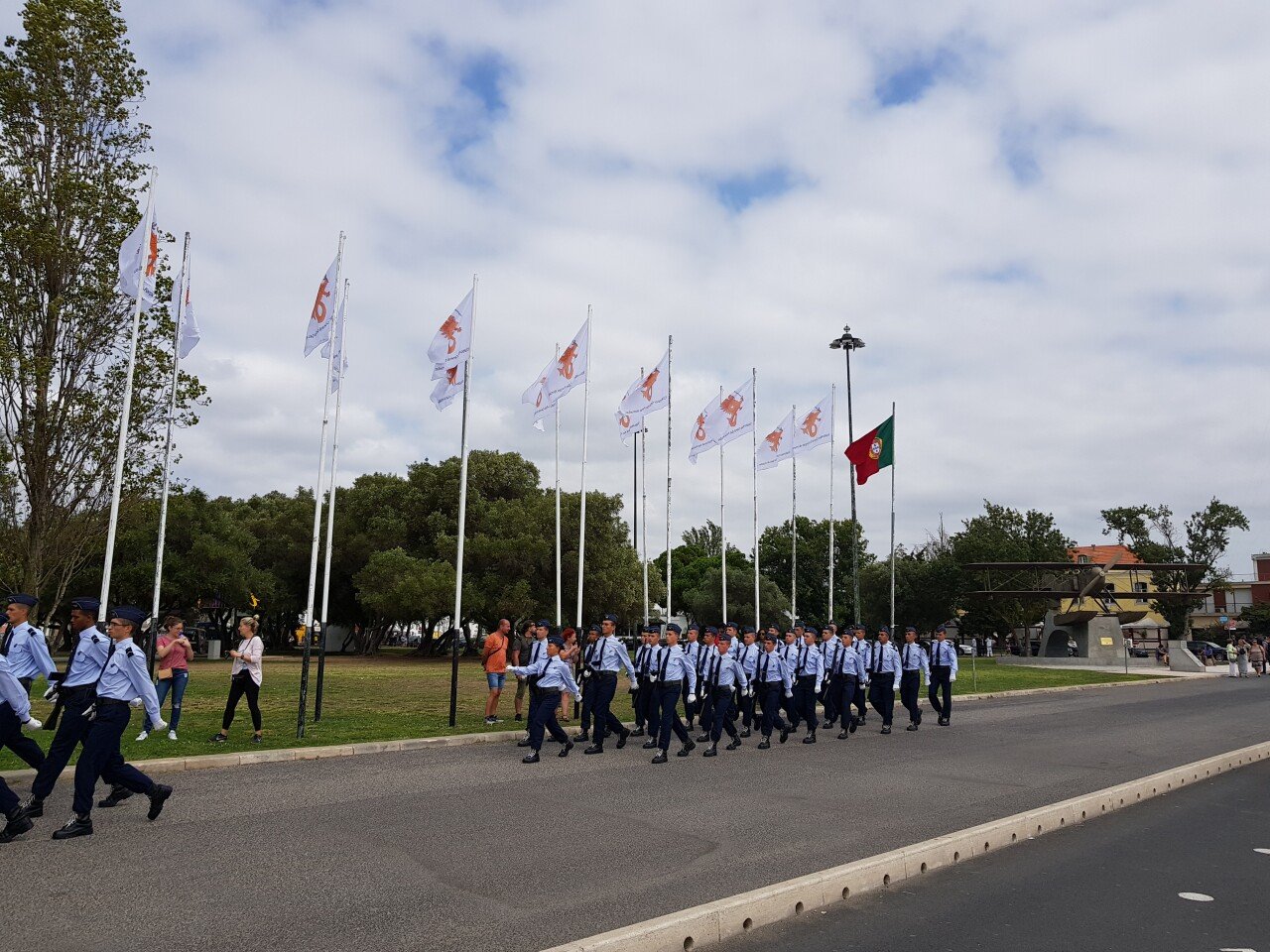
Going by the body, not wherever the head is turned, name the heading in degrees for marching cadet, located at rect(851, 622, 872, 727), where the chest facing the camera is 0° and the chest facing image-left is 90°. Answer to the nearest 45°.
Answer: approximately 45°

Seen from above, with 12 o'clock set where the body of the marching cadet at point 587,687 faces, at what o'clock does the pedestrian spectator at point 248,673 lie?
The pedestrian spectator is roughly at 1 o'clock from the marching cadet.

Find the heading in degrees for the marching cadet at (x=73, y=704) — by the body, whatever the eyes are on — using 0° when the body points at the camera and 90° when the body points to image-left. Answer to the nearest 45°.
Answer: approximately 90°

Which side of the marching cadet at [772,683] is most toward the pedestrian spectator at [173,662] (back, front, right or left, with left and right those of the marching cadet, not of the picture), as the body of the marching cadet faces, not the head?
front

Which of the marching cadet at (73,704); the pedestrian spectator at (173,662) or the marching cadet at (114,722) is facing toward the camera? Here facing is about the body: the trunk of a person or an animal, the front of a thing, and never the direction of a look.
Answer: the pedestrian spectator

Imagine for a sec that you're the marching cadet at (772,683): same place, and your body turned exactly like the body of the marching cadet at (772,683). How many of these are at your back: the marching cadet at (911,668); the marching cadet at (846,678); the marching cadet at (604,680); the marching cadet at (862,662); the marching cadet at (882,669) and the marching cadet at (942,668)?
5

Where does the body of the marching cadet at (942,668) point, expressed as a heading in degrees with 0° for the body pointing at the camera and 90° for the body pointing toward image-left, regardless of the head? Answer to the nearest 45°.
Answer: approximately 45°

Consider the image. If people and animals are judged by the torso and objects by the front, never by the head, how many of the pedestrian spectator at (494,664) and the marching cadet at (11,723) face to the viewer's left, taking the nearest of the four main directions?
1

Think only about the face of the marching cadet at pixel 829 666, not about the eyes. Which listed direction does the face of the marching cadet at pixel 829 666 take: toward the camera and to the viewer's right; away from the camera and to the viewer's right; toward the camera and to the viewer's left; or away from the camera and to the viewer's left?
toward the camera and to the viewer's left

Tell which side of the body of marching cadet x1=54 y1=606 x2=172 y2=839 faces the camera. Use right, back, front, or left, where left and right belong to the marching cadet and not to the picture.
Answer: left

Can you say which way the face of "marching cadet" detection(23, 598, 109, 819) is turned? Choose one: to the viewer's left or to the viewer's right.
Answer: to the viewer's left

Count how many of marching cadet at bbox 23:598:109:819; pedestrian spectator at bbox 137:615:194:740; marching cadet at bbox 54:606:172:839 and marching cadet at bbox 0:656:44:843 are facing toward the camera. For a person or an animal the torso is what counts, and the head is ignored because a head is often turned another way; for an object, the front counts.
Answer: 1

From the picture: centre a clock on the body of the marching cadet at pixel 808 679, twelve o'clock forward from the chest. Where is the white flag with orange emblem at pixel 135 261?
The white flag with orange emblem is roughly at 1 o'clock from the marching cadet.

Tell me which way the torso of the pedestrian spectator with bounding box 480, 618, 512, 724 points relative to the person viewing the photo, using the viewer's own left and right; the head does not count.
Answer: facing the viewer and to the right of the viewer

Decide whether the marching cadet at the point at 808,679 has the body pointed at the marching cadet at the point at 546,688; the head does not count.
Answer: yes

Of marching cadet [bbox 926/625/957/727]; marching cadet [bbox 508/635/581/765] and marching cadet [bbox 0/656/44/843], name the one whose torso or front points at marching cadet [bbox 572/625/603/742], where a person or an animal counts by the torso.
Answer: marching cadet [bbox 926/625/957/727]
